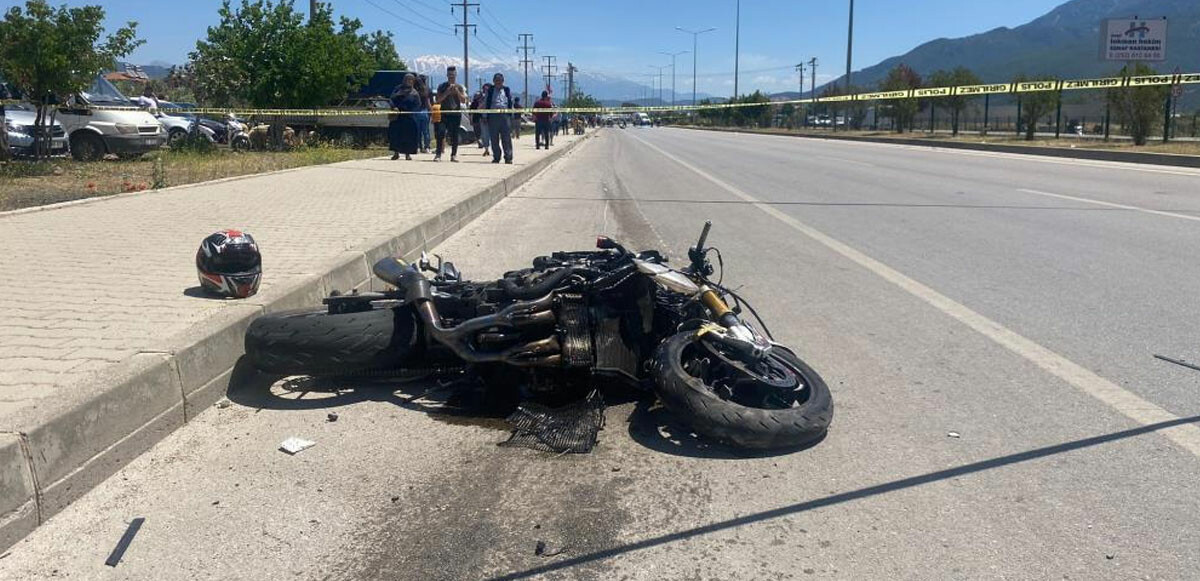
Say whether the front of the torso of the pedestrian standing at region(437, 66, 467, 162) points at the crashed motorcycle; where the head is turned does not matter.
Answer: yes

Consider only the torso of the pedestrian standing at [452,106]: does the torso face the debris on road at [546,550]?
yes

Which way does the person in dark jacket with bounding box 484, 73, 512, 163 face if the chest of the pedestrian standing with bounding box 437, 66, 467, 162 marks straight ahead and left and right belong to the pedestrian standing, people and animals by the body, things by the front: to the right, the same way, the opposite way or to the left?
the same way

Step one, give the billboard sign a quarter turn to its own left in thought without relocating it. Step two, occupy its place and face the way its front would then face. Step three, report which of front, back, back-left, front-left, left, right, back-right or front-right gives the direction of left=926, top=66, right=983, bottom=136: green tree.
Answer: back

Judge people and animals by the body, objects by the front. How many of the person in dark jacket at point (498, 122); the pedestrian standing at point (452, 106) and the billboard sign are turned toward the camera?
3

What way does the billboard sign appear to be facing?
toward the camera

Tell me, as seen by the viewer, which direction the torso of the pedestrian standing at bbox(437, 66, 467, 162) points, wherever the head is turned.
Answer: toward the camera

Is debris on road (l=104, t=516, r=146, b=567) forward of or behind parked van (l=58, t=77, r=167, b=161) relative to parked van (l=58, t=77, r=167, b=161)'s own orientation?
forward

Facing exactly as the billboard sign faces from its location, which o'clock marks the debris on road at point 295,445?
The debris on road is roughly at 12 o'clock from the billboard sign.

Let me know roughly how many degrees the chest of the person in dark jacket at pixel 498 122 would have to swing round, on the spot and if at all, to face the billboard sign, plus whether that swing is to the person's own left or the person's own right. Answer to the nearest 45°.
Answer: approximately 135° to the person's own left

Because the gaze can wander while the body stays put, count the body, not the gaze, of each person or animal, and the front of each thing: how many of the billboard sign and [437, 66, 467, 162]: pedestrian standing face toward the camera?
2

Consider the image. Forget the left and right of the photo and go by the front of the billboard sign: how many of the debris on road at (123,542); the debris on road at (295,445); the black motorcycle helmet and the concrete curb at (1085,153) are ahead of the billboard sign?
4

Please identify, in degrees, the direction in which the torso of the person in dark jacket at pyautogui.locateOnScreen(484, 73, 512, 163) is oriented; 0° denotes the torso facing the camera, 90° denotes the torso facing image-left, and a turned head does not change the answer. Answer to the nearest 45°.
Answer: approximately 0°

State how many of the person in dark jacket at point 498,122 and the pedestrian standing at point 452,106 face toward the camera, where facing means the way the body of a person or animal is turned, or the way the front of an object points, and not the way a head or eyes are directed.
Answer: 2
